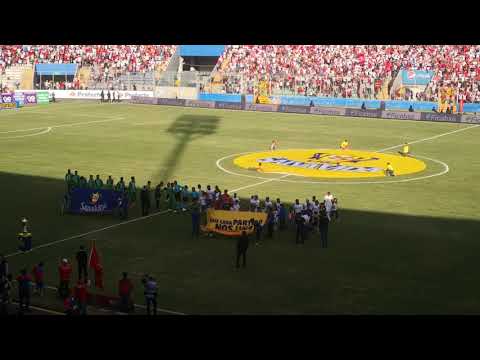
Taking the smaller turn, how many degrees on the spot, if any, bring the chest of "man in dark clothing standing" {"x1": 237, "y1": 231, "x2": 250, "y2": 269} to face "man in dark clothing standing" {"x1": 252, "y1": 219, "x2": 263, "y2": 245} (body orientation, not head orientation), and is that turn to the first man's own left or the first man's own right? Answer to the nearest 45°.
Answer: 0° — they already face them

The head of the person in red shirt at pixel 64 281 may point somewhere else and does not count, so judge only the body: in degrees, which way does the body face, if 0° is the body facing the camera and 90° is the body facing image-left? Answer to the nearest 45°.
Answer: approximately 180°

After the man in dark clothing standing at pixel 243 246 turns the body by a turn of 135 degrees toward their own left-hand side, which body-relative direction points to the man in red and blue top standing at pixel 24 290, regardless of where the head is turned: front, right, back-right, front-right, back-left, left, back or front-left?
front

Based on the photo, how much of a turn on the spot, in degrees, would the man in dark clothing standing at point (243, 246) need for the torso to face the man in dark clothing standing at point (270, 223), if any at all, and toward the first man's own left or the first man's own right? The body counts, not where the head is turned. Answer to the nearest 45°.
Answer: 0° — they already face them

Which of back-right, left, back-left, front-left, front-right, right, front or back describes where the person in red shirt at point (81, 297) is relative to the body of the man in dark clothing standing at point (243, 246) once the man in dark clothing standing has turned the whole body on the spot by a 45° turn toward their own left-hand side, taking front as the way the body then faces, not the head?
left

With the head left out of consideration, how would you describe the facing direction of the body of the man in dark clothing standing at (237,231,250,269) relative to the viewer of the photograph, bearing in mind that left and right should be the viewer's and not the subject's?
facing away from the viewer
